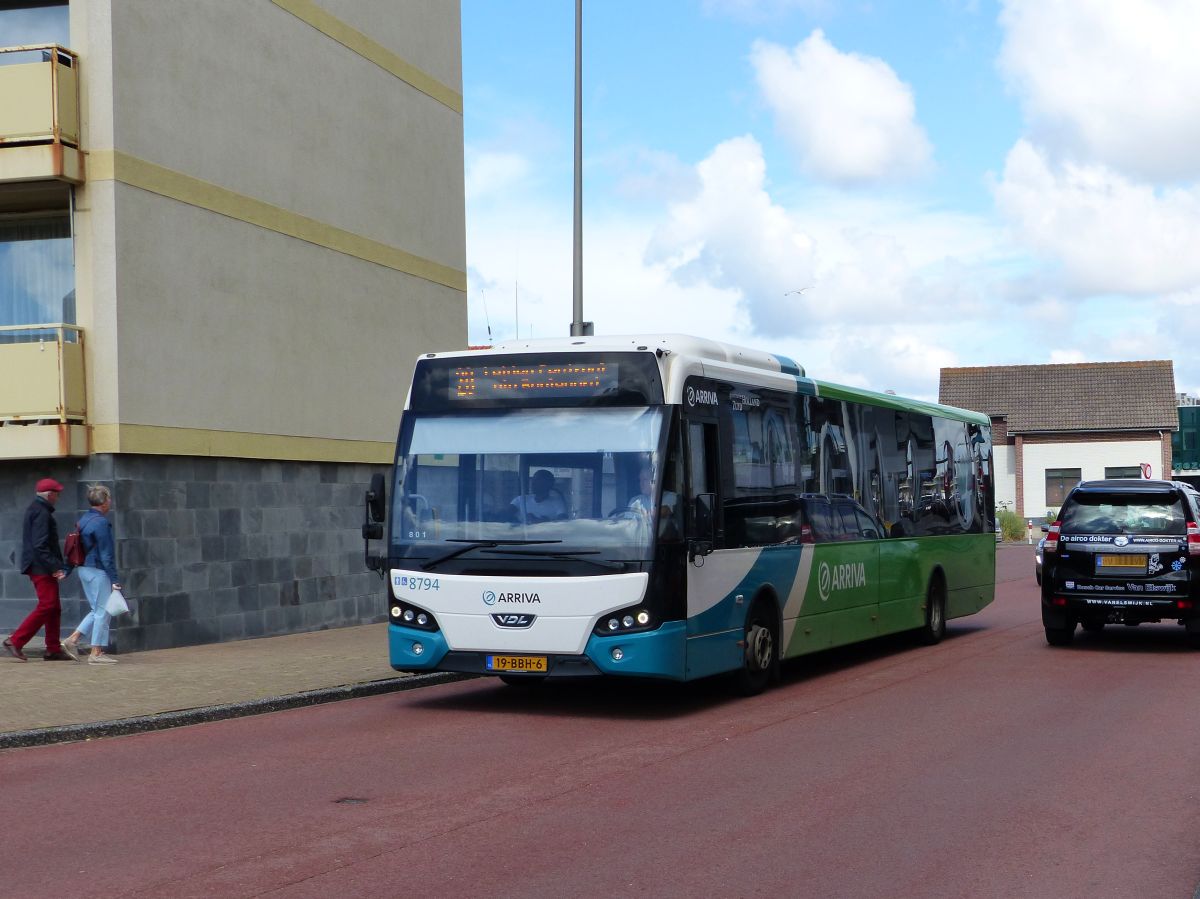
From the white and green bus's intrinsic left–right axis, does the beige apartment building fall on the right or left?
on its right

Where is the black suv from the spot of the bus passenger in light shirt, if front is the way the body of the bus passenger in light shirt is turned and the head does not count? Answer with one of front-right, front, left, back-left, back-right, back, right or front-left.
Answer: back

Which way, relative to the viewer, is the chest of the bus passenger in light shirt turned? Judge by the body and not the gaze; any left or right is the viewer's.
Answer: facing the viewer and to the left of the viewer

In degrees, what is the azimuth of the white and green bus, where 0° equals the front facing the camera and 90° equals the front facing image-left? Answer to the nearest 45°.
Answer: approximately 45°

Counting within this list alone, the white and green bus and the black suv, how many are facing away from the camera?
1

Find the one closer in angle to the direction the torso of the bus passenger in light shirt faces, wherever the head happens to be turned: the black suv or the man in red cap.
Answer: the man in red cap

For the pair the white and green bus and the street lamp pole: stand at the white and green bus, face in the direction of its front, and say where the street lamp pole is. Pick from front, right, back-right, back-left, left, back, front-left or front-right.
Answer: back-right

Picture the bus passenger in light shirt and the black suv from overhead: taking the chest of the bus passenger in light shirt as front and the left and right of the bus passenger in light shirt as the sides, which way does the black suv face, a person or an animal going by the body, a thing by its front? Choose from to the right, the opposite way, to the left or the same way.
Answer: the opposite way

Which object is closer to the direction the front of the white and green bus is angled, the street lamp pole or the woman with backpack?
the woman with backpack

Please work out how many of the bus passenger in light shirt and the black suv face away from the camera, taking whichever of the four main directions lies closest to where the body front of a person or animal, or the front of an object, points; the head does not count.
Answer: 1

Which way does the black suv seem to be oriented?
away from the camera

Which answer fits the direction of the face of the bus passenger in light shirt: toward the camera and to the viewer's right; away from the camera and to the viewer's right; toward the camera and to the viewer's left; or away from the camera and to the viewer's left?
toward the camera and to the viewer's left

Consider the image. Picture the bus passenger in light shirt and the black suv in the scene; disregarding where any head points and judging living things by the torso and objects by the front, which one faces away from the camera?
the black suv

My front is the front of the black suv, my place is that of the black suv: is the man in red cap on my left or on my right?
on my left
